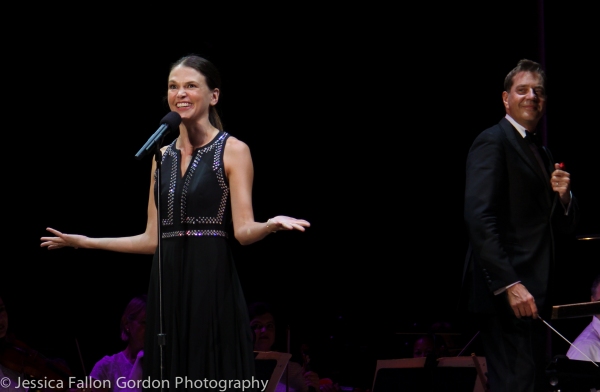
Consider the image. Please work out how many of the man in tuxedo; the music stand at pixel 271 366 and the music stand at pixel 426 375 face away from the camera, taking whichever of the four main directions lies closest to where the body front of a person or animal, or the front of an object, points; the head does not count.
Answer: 2

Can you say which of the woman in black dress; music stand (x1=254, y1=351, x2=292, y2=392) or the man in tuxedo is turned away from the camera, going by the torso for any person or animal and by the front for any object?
the music stand

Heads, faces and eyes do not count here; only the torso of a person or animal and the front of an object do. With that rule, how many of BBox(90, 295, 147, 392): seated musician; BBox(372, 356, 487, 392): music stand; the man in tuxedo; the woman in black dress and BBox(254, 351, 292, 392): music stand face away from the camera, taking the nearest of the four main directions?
2

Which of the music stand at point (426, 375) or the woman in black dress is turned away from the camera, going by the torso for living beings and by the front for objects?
the music stand

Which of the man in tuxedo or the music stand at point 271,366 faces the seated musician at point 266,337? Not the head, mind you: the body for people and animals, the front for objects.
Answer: the music stand

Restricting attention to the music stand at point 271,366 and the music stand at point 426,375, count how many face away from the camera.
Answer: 2

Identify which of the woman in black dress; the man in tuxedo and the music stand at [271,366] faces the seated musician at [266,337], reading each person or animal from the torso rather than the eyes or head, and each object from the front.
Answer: the music stand

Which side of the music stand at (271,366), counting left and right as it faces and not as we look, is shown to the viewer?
back

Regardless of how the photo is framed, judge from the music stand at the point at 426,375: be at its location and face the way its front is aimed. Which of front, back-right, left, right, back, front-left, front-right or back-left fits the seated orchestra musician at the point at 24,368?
left

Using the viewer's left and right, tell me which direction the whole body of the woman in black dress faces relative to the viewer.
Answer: facing the viewer and to the left of the viewer

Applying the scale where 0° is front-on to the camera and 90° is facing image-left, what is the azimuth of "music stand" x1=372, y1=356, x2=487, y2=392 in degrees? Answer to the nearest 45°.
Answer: approximately 180°

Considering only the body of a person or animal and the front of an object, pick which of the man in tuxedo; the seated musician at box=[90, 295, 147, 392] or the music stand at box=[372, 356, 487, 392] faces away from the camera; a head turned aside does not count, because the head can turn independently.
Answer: the music stand

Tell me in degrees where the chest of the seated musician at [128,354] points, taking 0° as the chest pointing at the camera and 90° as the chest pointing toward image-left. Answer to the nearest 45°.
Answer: approximately 315°
